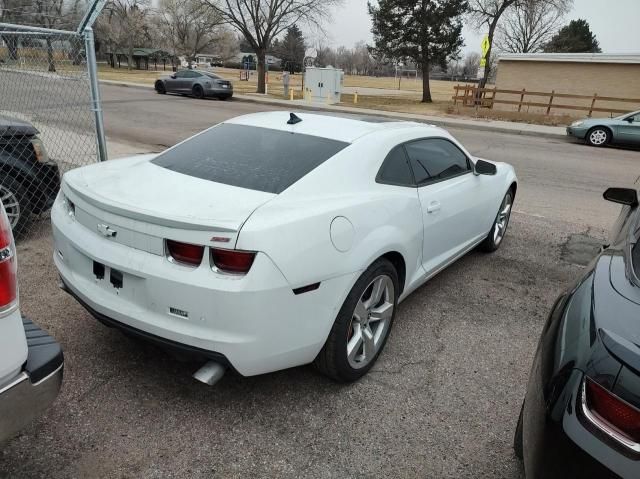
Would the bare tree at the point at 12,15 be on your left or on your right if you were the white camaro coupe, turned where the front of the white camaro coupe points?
on your left

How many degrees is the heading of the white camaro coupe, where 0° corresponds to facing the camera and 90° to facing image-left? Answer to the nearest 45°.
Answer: approximately 225°

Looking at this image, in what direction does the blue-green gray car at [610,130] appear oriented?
to the viewer's left

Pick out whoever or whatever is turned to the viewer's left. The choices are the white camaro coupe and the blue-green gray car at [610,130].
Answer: the blue-green gray car

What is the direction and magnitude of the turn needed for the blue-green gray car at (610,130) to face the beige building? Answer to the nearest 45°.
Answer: approximately 90° to its right

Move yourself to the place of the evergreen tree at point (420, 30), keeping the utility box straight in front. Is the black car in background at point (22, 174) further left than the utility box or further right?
left

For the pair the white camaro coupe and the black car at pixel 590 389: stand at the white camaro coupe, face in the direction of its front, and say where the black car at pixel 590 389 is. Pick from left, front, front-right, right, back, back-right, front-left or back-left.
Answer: right

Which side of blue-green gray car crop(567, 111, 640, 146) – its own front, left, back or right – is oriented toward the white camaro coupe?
left

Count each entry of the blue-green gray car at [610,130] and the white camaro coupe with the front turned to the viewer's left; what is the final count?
1

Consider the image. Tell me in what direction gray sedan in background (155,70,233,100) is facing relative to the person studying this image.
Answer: facing away from the viewer and to the left of the viewer

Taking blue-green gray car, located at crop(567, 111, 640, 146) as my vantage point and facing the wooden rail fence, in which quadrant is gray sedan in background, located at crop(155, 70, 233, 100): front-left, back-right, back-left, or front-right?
front-left

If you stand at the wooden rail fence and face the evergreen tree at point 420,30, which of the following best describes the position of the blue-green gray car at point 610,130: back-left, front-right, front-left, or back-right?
back-left

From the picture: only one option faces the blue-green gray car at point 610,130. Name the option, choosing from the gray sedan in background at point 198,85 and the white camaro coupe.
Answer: the white camaro coupe

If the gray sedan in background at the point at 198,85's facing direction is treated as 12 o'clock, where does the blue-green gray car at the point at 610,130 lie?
The blue-green gray car is roughly at 6 o'clock from the gray sedan in background.

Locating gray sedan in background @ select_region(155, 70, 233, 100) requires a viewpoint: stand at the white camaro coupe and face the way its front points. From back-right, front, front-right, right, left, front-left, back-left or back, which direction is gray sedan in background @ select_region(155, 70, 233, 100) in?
front-left

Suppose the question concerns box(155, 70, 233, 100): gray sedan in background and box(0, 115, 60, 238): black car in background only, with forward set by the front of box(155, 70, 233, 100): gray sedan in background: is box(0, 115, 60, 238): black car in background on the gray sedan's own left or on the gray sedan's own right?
on the gray sedan's own left

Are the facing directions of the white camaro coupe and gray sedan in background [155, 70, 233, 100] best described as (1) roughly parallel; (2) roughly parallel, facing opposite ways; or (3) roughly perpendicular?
roughly perpendicular
